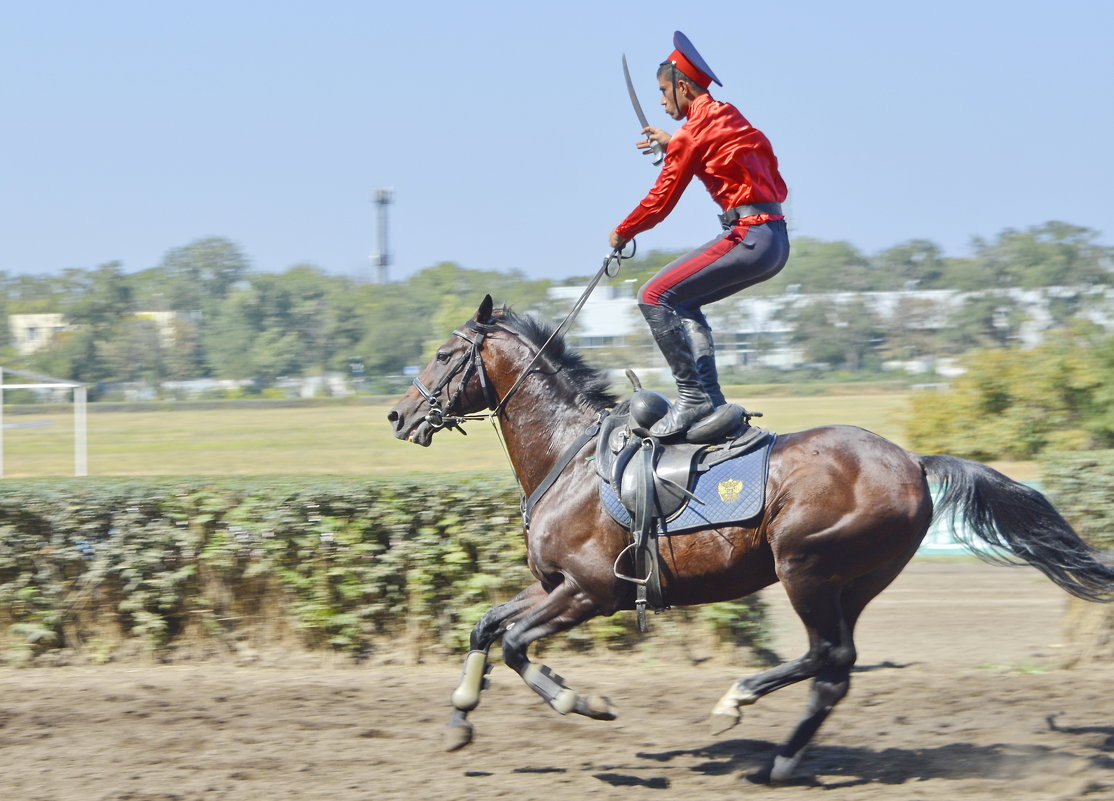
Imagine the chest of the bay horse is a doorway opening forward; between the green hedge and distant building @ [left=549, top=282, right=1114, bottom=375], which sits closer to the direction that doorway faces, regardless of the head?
the green hedge

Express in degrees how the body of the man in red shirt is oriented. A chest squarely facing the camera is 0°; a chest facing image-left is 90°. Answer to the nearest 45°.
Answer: approximately 90°

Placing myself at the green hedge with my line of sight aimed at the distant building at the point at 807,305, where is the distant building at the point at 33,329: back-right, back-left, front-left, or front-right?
front-left

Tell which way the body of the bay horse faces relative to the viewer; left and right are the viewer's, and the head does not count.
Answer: facing to the left of the viewer

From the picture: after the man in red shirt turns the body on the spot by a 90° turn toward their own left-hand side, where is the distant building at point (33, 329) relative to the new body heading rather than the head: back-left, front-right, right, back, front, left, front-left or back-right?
back-right

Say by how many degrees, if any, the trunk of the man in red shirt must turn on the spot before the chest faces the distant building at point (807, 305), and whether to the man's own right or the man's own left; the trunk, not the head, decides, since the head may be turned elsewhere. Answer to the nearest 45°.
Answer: approximately 90° to the man's own right

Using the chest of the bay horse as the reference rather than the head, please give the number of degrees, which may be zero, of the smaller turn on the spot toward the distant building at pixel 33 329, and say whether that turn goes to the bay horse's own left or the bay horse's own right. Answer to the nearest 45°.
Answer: approximately 45° to the bay horse's own right

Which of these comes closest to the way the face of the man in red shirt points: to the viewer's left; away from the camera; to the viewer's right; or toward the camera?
to the viewer's left

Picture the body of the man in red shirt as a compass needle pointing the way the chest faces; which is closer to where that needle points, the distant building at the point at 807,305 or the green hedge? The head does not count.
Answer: the green hedge

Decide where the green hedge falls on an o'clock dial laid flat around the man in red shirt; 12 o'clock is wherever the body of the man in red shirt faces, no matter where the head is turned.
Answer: The green hedge is roughly at 1 o'clock from the man in red shirt.

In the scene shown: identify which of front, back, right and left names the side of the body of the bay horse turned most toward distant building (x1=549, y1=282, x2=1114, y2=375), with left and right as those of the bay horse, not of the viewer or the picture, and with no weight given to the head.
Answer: right

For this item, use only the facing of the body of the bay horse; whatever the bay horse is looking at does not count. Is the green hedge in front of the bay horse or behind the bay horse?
in front
